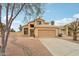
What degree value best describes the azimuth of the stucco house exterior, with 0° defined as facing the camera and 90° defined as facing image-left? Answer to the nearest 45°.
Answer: approximately 0°

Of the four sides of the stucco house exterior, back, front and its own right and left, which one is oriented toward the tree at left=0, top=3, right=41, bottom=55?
front
